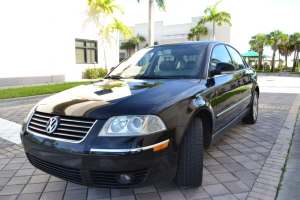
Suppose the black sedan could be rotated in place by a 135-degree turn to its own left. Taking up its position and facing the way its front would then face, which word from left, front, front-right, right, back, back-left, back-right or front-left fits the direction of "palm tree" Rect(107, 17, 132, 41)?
left

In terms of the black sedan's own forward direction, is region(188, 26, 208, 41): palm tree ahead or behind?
behind

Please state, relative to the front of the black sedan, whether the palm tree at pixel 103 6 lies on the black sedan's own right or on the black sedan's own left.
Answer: on the black sedan's own right

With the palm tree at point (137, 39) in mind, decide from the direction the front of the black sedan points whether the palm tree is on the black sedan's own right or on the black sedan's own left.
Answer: on the black sedan's own right

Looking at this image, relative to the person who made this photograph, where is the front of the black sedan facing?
facing the viewer and to the left of the viewer

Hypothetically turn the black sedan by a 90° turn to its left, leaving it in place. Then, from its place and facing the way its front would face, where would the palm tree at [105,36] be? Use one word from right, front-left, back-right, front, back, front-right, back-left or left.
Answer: back-left

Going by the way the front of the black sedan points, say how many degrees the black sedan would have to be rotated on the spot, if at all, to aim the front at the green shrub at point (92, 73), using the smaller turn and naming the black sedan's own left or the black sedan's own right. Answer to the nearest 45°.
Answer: approximately 135° to the black sedan's own right

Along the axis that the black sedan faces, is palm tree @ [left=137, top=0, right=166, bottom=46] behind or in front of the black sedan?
behind

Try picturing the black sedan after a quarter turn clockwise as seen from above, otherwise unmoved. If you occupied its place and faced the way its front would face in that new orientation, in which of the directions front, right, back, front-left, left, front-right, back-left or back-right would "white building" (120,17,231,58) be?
front-right

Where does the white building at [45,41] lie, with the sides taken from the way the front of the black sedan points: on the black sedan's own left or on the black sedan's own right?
on the black sedan's own right

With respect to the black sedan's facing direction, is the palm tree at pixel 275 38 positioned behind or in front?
behind

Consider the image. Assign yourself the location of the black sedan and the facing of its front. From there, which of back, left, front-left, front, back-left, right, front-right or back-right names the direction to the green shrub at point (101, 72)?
back-right

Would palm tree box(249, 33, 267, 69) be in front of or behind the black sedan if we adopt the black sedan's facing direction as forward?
behind

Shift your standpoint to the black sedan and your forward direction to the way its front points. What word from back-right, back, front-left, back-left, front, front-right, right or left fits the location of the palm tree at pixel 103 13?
back-right

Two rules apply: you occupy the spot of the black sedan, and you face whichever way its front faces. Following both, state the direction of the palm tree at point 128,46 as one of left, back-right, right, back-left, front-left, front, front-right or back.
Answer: back-right
